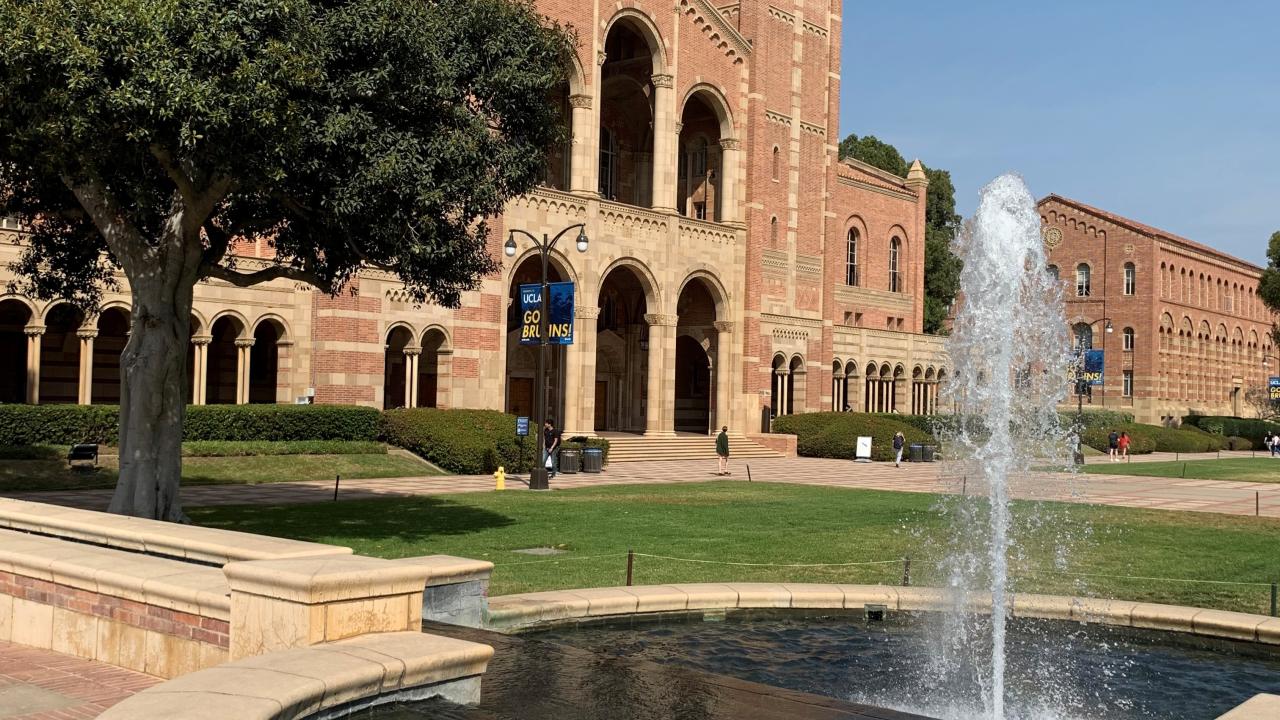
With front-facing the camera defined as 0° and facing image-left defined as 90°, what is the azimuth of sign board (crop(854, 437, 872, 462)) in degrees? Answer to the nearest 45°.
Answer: approximately 0°

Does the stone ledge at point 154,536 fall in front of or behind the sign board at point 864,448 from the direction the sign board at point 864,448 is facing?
in front

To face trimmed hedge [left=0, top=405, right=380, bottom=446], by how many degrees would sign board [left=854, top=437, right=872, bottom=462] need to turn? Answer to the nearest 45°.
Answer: approximately 45° to its right

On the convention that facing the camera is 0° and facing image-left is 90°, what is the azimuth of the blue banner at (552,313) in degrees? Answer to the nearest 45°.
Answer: approximately 0°

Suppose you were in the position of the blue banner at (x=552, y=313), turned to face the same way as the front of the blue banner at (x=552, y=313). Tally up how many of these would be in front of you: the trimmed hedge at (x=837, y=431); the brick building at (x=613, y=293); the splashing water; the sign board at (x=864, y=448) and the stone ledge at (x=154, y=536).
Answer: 2

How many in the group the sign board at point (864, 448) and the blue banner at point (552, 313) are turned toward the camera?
2

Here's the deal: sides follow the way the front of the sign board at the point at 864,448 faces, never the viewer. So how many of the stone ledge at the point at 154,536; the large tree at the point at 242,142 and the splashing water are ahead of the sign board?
3

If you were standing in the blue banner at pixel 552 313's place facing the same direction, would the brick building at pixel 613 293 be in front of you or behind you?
behind

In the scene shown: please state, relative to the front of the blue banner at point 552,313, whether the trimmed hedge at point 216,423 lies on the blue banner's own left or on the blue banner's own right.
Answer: on the blue banner's own right
